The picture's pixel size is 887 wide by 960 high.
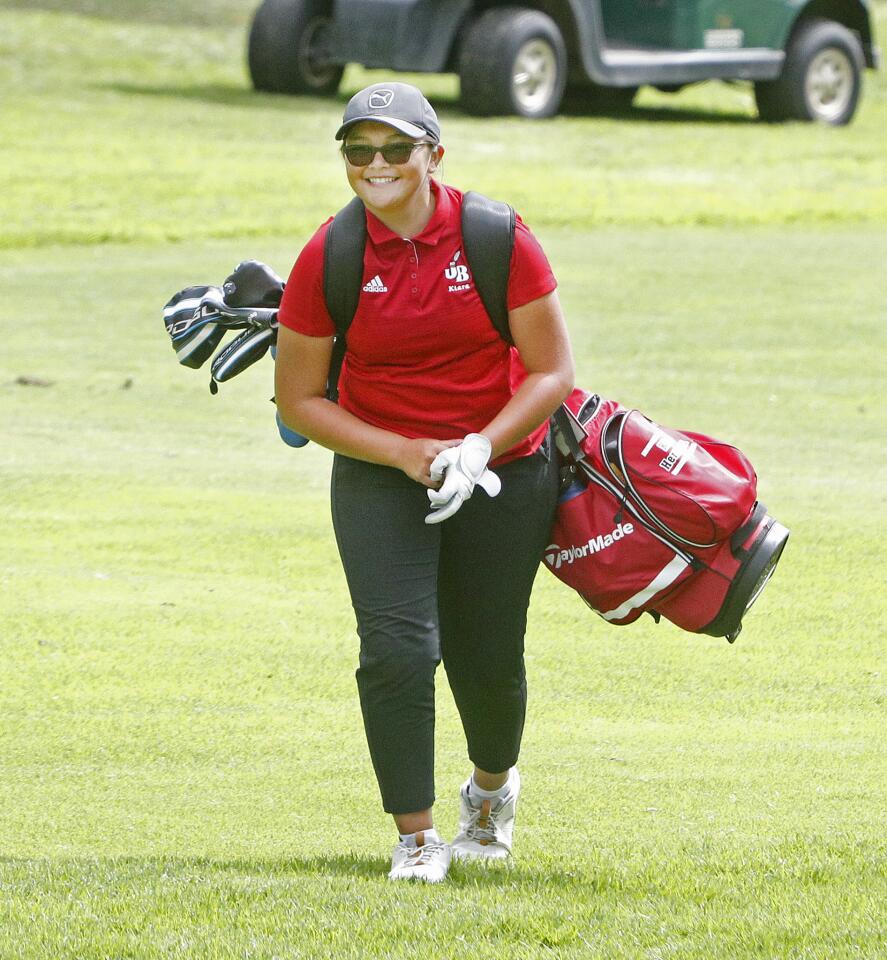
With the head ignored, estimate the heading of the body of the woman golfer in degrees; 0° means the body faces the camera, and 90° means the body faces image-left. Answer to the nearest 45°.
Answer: approximately 0°

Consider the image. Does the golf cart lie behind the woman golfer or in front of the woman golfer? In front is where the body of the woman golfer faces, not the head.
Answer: behind

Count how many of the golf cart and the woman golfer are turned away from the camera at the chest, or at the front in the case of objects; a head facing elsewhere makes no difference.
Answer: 0
